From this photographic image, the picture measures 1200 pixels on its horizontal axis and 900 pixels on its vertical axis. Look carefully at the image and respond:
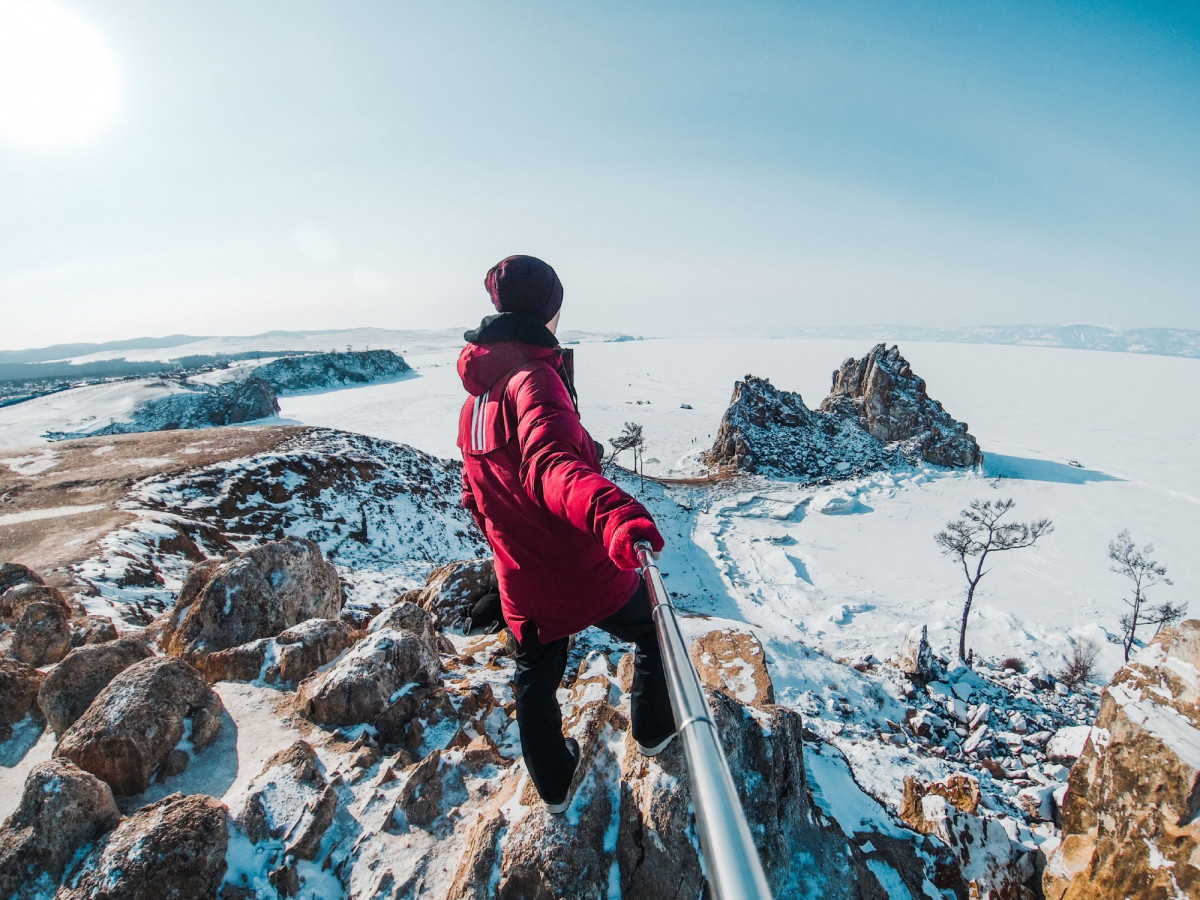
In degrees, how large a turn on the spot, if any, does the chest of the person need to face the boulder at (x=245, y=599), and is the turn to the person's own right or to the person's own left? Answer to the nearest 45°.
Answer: approximately 90° to the person's own left

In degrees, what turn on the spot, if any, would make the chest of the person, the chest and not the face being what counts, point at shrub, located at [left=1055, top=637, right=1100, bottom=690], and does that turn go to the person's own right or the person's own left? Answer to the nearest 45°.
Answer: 0° — they already face it

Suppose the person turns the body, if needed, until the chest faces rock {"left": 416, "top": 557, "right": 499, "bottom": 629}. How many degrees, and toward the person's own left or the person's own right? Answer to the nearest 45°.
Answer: approximately 45° to the person's own left

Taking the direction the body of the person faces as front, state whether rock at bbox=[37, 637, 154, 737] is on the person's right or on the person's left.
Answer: on the person's left

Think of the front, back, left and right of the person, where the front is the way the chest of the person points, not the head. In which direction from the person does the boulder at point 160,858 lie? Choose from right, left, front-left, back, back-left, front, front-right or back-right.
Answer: back-left

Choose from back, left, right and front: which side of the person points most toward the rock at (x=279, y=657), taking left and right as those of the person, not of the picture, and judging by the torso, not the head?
left

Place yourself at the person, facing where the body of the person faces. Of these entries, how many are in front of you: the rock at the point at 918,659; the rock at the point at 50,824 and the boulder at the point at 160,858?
1

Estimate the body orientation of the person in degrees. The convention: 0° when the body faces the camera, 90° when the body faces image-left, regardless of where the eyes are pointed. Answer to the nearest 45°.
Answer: approximately 225°

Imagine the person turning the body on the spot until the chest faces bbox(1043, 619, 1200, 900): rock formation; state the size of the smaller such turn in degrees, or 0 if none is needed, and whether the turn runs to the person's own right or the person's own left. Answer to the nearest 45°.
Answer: approximately 45° to the person's own right
